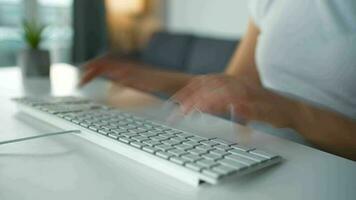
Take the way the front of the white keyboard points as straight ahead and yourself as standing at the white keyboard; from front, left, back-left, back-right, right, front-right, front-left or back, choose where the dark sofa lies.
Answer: front-left

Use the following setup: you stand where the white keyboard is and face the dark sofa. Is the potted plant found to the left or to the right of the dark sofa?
left

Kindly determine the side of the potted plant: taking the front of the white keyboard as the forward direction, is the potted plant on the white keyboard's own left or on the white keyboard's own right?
on the white keyboard's own left

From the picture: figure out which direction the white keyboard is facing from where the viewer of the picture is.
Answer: facing away from the viewer and to the right of the viewer

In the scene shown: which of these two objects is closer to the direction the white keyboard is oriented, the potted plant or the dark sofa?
the dark sofa
